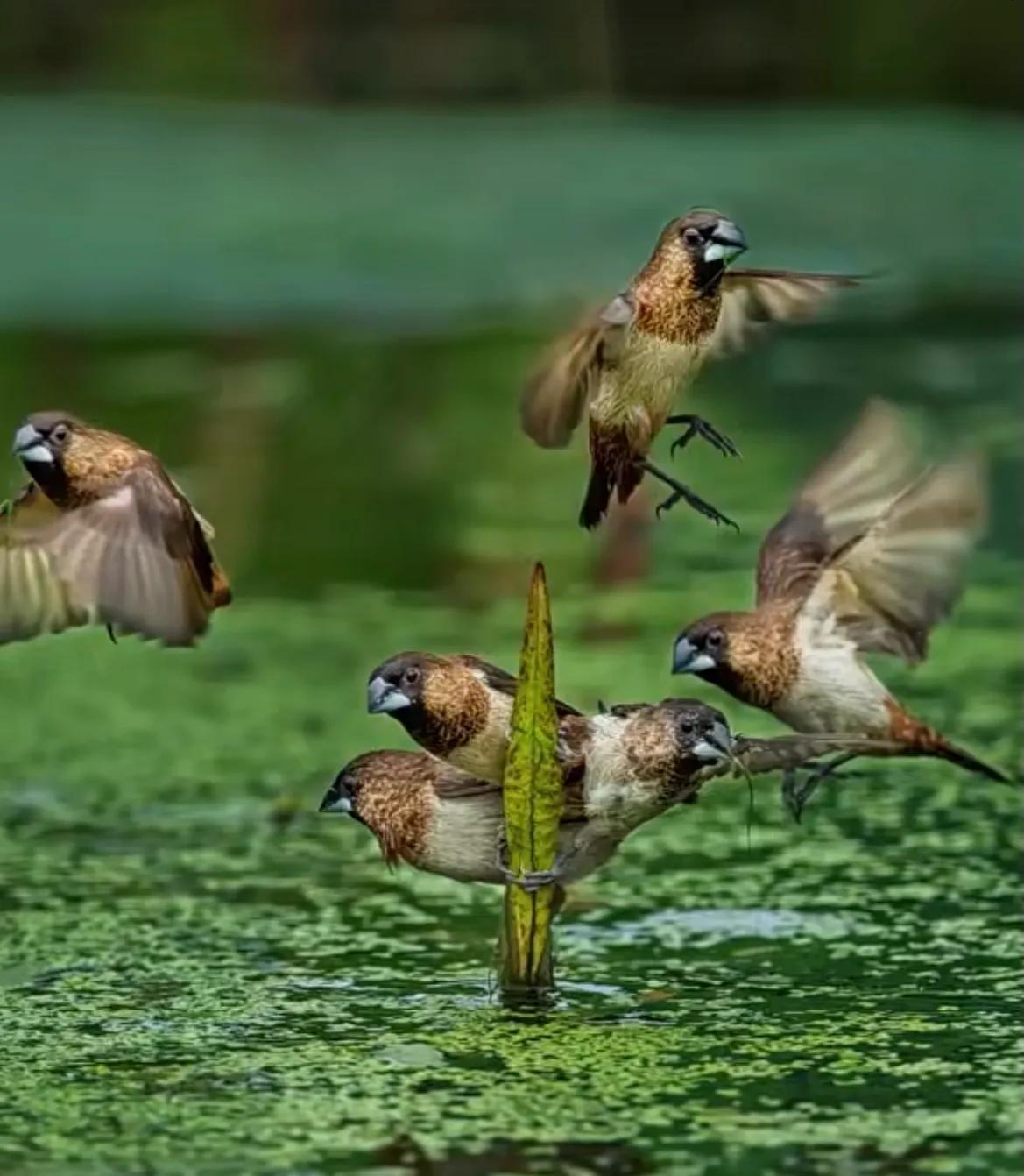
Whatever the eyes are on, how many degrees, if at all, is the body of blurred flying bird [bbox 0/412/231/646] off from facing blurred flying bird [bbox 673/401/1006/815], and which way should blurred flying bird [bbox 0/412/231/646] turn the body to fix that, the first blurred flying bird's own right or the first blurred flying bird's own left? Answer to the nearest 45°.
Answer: approximately 135° to the first blurred flying bird's own left

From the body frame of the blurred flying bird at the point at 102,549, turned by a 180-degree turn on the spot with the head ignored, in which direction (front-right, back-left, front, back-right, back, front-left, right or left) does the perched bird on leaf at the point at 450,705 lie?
front-right

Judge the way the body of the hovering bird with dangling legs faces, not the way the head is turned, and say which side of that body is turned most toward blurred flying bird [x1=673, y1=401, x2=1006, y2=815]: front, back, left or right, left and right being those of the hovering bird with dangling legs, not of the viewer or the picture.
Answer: left

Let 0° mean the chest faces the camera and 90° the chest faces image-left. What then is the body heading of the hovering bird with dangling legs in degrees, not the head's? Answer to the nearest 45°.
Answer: approximately 315°

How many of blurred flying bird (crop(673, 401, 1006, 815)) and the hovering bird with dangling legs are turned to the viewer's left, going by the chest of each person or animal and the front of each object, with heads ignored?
1

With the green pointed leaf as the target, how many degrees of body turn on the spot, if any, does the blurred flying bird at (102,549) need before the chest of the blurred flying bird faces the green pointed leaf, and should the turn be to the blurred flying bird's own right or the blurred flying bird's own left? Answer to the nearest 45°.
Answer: approximately 135° to the blurred flying bird's own left

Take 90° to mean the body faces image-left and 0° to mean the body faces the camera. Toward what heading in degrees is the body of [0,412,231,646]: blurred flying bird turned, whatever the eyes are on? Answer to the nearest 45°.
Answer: approximately 45°

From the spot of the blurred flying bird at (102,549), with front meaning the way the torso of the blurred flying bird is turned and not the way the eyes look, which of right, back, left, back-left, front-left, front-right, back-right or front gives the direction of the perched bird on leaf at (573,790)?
back-left

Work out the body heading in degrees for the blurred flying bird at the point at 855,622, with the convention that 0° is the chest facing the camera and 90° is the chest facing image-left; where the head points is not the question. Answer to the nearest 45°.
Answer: approximately 90°
